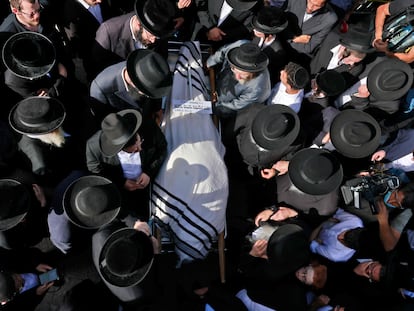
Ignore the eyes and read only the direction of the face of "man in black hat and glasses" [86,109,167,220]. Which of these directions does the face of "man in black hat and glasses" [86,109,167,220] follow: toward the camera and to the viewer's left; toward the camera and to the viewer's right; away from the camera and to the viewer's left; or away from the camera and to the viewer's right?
toward the camera and to the viewer's right

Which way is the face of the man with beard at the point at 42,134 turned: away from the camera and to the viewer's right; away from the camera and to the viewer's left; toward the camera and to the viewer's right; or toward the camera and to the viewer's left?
toward the camera and to the viewer's right

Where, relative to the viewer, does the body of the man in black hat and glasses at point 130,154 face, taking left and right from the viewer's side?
facing the viewer and to the right of the viewer

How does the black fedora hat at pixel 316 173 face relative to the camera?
to the viewer's left

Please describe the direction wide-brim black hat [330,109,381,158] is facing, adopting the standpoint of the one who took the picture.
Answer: facing to the left of the viewer

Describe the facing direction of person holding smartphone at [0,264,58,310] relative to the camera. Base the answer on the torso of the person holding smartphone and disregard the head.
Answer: to the viewer's right

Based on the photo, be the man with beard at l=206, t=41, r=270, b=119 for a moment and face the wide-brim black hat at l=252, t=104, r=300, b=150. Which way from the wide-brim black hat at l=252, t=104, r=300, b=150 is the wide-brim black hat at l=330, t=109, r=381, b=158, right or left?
left

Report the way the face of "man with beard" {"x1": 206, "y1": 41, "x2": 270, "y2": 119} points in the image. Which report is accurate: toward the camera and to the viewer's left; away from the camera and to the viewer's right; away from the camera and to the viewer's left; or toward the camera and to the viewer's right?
toward the camera and to the viewer's left
